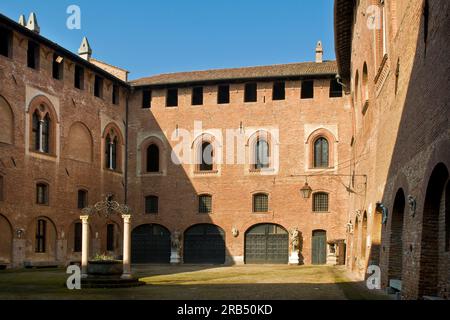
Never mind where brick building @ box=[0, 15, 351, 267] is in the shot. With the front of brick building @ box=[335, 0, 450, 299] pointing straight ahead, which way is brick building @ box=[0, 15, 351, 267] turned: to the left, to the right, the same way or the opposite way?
to the left

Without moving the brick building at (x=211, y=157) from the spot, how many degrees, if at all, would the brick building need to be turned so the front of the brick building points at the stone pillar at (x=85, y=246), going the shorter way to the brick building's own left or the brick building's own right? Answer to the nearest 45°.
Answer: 0° — it already faces it

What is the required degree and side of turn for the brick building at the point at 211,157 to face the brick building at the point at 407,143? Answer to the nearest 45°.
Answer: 0° — it already faces it

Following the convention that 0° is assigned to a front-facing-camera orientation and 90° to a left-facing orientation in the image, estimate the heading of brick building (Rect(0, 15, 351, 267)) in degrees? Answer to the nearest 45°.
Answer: approximately 0°

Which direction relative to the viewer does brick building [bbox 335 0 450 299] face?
to the viewer's left
